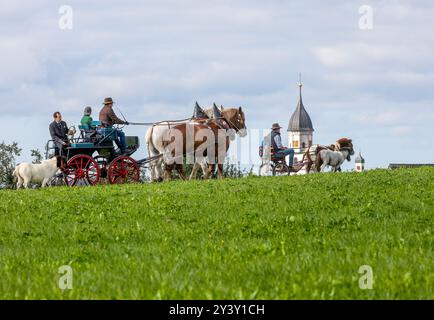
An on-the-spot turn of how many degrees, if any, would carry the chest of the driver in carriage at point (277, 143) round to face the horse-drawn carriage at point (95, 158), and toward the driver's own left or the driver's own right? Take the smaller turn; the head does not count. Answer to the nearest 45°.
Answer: approximately 135° to the driver's own right

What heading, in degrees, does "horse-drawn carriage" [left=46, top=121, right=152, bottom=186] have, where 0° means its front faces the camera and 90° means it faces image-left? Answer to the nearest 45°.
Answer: approximately 270°

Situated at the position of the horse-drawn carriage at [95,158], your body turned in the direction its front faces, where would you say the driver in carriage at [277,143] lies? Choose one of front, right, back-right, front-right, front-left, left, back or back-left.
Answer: front-left

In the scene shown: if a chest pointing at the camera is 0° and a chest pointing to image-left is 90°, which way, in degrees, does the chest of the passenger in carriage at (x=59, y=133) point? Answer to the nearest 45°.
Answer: approximately 315°

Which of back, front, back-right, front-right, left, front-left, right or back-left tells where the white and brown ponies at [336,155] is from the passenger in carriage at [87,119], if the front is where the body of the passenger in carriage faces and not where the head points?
front-left

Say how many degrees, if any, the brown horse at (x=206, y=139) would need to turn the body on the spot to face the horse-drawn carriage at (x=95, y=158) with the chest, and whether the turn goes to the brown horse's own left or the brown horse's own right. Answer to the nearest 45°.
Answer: approximately 135° to the brown horse's own right

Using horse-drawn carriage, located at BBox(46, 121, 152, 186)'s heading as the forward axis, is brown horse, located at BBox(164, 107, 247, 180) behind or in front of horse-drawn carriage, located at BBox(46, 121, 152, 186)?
in front

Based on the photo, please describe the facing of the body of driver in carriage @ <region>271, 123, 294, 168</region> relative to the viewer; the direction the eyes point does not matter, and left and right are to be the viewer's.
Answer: facing to the right of the viewer

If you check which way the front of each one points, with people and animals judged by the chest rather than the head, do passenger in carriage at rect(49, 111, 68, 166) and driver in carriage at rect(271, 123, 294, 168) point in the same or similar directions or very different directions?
same or similar directions

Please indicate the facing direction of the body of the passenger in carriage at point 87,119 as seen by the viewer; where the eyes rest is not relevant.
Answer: to the viewer's right

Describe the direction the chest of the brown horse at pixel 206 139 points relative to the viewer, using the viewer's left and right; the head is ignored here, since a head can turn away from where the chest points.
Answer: facing to the right of the viewer

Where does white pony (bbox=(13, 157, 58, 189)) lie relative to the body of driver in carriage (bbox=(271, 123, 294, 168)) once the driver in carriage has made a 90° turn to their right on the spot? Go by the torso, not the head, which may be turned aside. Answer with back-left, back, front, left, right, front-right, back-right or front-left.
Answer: front-right
